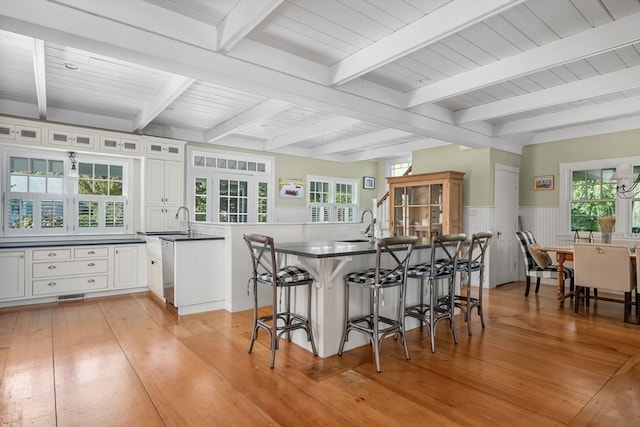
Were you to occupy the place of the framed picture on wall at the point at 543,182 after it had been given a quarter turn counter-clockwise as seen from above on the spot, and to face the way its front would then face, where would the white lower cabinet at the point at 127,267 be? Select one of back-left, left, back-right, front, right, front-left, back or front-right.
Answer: back-right

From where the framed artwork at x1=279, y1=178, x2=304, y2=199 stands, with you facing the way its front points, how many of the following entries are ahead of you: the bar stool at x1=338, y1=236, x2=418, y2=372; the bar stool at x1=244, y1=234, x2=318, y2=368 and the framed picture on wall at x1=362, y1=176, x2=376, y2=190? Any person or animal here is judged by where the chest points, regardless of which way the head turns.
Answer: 2

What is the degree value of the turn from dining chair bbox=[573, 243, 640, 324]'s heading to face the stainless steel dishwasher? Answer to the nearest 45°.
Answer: approximately 135° to its left

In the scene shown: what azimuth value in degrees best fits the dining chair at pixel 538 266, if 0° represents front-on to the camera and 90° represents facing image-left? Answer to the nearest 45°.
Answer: approximately 270°

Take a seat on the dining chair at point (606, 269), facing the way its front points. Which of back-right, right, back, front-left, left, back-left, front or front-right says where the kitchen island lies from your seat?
back-left

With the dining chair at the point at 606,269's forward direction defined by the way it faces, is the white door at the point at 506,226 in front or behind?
in front

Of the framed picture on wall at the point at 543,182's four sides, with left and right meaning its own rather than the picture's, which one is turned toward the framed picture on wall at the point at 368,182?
right

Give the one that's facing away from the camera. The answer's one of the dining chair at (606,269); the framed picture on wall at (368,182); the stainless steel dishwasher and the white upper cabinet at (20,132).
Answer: the dining chair

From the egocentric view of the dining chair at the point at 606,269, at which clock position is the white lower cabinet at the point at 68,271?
The white lower cabinet is roughly at 8 o'clock from the dining chair.

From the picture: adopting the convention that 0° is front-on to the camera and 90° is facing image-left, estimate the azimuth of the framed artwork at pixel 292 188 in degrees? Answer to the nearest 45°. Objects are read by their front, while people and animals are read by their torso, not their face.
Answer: approximately 0°

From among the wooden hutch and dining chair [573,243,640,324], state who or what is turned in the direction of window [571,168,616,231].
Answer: the dining chair

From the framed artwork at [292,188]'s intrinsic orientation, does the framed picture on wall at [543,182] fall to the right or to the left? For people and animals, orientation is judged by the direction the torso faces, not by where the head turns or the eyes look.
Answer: on its left

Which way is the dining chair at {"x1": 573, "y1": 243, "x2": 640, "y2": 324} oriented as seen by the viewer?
away from the camera

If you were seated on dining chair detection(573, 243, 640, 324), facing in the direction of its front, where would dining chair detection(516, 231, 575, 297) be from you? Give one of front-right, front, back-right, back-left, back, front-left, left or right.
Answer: front-left

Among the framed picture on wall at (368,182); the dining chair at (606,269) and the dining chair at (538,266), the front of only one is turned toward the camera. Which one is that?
the framed picture on wall

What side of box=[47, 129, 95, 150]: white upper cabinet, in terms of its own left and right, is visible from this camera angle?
front
